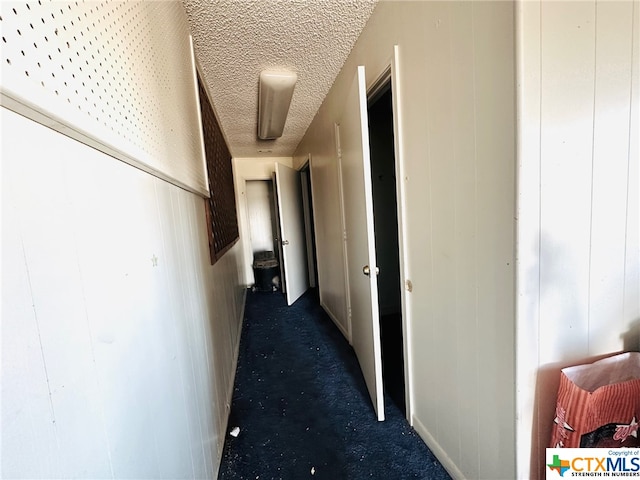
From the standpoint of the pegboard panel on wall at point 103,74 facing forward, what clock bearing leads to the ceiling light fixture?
The ceiling light fixture is roughly at 9 o'clock from the pegboard panel on wall.

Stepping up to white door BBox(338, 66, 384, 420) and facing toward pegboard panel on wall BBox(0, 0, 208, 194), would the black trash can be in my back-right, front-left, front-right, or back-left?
back-right

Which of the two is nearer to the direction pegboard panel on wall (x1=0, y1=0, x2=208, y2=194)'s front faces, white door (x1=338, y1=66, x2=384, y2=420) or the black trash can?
the white door

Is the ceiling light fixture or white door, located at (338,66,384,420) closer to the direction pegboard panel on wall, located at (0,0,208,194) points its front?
the white door

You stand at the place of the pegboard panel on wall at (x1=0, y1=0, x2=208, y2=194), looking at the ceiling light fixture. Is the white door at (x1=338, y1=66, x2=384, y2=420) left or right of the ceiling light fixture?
right

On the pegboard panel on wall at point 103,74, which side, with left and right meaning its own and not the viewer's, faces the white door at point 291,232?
left

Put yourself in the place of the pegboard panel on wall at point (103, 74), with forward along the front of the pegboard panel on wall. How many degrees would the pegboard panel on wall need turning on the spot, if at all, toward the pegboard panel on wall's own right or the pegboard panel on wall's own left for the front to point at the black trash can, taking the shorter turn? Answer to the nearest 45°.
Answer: approximately 90° to the pegboard panel on wall's own left

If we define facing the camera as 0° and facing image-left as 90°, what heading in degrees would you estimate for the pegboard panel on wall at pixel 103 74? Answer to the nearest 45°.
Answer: approximately 315°

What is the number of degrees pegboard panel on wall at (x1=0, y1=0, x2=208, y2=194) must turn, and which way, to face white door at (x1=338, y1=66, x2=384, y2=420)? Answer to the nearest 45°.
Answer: approximately 45° to its left

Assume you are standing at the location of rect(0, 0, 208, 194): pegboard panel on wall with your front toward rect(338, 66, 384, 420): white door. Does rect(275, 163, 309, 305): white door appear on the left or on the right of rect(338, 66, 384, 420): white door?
left
